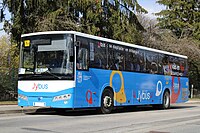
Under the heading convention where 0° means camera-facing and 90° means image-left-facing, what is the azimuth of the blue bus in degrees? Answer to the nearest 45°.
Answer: approximately 45°

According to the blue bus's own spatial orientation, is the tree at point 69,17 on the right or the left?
on its right

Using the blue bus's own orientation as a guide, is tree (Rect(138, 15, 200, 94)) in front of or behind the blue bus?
behind
